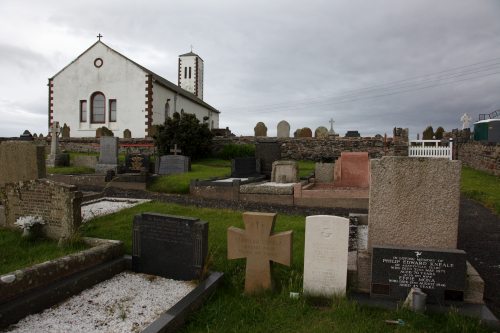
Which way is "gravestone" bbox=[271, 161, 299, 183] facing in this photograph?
toward the camera

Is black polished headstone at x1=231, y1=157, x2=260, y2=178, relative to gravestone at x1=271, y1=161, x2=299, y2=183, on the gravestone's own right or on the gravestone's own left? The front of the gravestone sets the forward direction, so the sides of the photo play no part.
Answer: on the gravestone's own right

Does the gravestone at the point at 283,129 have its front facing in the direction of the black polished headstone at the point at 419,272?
yes

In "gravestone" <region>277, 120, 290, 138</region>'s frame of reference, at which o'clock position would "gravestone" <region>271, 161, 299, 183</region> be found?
"gravestone" <region>271, 161, 299, 183</region> is roughly at 12 o'clock from "gravestone" <region>277, 120, 290, 138</region>.

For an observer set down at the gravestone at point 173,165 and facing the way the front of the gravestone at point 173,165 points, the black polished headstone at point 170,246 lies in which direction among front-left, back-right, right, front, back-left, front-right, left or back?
front

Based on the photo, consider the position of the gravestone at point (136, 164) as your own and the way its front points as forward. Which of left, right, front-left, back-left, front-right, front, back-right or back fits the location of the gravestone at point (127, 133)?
back

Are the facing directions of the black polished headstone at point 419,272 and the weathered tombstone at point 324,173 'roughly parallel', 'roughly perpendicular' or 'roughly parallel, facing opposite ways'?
roughly parallel

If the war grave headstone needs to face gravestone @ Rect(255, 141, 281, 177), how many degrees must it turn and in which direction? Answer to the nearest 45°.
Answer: approximately 180°

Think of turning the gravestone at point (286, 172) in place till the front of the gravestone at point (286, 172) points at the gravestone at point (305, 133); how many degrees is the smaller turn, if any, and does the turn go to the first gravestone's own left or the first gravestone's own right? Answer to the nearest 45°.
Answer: approximately 180°

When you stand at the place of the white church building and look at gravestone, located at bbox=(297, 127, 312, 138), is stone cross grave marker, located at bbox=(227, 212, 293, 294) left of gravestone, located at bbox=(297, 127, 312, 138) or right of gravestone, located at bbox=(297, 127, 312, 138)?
right

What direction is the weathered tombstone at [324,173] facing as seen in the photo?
toward the camera

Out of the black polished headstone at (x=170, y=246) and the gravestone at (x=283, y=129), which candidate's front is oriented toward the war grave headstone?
the gravestone

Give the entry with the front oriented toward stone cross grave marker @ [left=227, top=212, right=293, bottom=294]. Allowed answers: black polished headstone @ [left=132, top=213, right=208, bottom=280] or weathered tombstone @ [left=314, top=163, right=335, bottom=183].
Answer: the weathered tombstone

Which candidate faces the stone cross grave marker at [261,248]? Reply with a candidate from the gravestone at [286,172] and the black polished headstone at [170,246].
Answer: the gravestone

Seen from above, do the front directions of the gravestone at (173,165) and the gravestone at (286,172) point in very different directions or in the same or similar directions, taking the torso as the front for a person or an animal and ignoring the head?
same or similar directions

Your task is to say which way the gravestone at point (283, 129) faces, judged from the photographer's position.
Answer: facing the viewer

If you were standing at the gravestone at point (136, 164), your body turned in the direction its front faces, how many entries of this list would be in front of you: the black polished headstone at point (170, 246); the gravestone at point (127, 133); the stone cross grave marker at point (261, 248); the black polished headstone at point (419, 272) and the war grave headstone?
4
